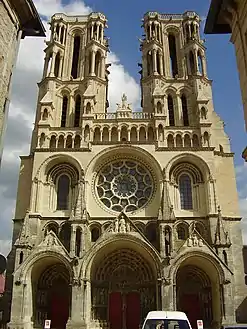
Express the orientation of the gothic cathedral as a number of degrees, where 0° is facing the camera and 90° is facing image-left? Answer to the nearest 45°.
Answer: approximately 0°

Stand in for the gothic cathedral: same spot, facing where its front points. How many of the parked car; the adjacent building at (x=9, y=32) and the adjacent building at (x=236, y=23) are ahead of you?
3

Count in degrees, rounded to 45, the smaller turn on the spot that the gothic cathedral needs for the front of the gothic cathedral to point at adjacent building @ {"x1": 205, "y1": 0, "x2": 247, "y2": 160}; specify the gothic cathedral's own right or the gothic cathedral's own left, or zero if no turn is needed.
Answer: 0° — it already faces it

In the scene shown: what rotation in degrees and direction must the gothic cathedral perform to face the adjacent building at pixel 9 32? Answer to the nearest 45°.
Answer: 0° — it already faces it

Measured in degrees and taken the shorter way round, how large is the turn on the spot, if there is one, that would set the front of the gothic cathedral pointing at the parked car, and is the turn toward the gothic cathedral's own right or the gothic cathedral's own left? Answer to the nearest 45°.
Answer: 0° — it already faces it
